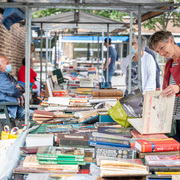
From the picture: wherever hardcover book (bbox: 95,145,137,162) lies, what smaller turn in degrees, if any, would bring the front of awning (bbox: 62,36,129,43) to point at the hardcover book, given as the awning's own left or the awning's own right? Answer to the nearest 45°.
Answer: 0° — it already faces it

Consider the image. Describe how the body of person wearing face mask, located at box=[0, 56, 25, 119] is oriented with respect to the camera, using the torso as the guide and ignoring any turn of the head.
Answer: to the viewer's right

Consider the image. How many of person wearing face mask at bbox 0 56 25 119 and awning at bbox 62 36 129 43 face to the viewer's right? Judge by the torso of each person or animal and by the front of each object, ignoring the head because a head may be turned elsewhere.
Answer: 1

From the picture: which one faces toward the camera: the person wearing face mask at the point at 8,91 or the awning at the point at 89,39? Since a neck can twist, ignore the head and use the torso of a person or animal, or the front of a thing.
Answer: the awning

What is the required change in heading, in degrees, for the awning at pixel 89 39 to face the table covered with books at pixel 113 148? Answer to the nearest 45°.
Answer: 0° — it already faces it

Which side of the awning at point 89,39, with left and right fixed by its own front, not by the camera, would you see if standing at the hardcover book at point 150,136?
front

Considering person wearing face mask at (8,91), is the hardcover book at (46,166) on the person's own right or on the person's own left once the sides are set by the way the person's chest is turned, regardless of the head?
on the person's own right

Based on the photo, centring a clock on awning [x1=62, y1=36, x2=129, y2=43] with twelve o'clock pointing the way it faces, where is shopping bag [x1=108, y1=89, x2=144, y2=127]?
The shopping bag is roughly at 12 o'clock from the awning.

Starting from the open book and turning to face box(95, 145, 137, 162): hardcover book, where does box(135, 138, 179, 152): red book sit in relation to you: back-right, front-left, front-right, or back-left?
front-left

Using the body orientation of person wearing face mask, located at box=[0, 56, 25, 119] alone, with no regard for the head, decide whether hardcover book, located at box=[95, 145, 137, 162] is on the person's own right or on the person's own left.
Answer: on the person's own right

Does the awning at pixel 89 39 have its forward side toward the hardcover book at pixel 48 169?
yes

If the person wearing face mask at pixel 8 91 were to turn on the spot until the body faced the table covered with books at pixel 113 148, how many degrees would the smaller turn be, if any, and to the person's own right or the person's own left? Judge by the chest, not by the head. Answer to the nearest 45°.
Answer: approximately 90° to the person's own right

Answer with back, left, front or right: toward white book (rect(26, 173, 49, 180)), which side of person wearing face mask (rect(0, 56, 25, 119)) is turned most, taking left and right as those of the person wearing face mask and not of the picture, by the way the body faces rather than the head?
right

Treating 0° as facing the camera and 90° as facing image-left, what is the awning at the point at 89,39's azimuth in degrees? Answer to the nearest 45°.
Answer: approximately 0°

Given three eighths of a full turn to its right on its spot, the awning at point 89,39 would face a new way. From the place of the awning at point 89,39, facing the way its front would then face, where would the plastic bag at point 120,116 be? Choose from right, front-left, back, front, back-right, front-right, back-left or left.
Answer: back-left

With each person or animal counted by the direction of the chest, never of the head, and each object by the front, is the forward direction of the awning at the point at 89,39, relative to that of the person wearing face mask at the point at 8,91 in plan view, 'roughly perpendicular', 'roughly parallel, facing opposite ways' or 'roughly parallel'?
roughly perpendicular
